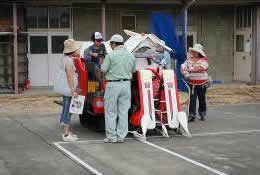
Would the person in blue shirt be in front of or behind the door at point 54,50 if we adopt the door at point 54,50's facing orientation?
in front

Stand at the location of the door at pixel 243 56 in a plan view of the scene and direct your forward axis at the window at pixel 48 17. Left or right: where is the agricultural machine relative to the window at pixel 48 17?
left

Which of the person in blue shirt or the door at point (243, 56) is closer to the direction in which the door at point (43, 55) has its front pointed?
the person in blue shirt

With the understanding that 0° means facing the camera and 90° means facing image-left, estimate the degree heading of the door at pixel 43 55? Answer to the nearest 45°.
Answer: approximately 0°

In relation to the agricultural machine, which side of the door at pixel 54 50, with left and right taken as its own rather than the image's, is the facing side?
front

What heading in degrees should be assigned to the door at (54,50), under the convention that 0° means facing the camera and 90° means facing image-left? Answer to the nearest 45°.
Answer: approximately 0°

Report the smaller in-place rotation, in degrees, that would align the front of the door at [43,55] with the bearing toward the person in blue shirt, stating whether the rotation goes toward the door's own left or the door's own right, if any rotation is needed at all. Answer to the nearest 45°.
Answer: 0° — it already faces them

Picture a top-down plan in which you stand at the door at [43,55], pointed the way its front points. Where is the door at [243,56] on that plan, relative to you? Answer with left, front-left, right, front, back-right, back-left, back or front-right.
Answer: left
